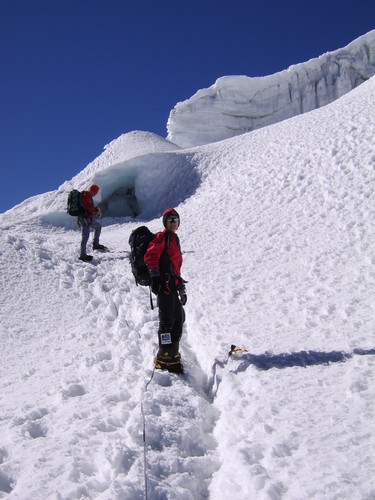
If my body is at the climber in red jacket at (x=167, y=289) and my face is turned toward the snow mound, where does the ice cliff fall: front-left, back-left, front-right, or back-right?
front-right

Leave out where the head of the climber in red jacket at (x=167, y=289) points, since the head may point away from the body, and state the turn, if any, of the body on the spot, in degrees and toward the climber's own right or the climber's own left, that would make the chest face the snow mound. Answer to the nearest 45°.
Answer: approximately 135° to the climber's own left

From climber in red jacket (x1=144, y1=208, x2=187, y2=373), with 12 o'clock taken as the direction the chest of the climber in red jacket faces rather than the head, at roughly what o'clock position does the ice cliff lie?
The ice cliff is roughly at 8 o'clock from the climber in red jacket.

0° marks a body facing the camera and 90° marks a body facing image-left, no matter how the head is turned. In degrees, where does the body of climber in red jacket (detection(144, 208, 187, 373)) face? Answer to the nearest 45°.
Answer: approximately 315°

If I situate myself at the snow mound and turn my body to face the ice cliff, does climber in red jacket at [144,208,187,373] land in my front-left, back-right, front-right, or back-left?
back-right
